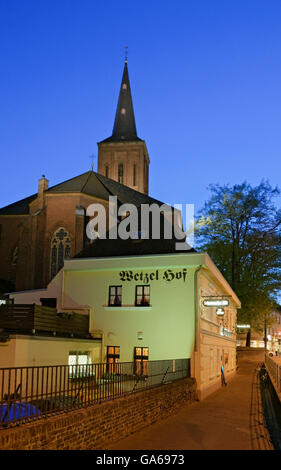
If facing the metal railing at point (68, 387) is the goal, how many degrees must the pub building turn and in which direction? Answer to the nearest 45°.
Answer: approximately 90° to its right

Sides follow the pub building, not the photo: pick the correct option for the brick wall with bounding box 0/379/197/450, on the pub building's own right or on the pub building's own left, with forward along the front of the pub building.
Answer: on the pub building's own right
